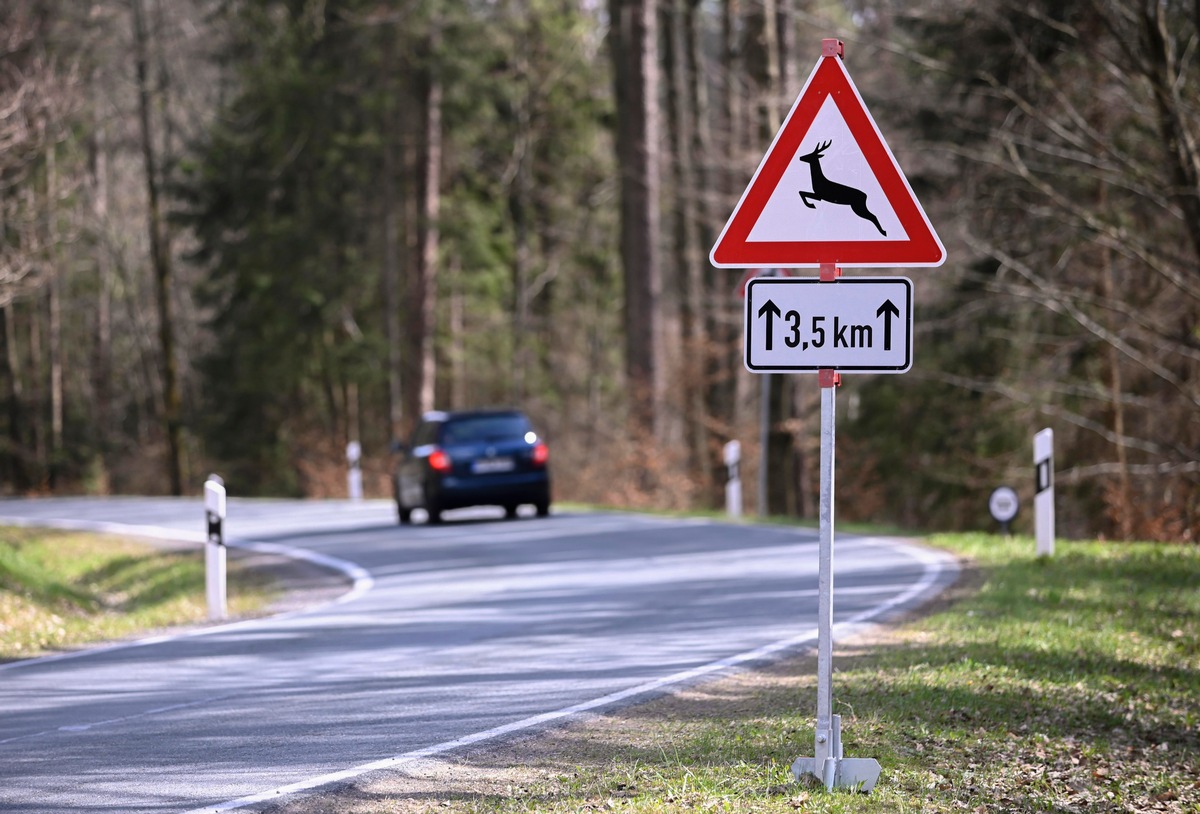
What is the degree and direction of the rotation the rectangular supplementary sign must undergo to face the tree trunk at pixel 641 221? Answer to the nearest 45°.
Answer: approximately 180°

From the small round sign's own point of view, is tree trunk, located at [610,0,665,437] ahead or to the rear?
to the rear

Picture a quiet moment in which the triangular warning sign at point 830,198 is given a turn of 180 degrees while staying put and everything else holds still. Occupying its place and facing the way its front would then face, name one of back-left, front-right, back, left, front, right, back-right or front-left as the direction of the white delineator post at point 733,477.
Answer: front

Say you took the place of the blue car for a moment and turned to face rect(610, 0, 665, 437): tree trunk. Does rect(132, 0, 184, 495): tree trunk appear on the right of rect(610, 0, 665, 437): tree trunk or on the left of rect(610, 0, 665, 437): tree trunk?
left

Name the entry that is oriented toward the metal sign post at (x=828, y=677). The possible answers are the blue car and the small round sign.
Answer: the small round sign

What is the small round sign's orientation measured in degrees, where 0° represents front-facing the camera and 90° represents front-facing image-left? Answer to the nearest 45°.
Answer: approximately 0°

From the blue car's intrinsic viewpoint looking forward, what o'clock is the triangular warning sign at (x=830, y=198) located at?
The triangular warning sign is roughly at 6 o'clock from the blue car.

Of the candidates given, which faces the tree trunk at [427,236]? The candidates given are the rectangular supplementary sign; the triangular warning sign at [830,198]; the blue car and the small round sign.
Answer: the blue car

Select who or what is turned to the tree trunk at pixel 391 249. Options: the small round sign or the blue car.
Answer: the blue car

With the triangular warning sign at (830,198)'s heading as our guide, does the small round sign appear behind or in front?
behind

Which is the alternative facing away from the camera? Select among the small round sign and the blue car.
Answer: the blue car

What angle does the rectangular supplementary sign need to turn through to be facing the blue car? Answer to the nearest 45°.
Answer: approximately 180°

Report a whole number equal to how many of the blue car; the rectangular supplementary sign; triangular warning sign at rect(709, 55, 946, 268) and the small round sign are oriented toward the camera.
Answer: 3

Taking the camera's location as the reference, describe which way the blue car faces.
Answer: facing away from the viewer
